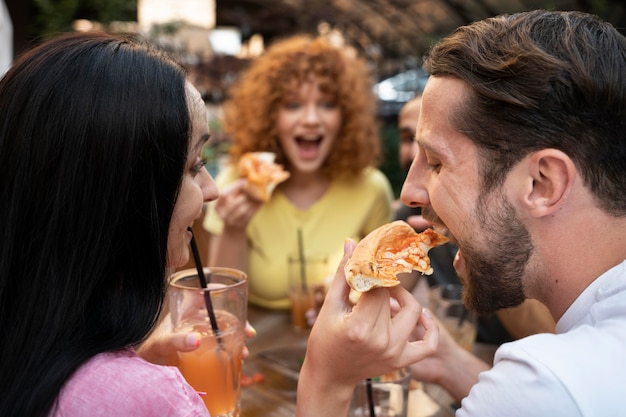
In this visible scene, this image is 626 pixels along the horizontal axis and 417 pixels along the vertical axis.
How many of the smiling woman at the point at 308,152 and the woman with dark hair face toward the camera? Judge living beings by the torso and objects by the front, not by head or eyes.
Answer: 1

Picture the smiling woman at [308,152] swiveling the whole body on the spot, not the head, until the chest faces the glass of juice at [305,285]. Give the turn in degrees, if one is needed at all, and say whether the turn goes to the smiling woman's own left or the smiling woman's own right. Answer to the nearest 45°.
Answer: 0° — they already face it

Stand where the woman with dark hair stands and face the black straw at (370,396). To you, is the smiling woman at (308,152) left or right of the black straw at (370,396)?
left

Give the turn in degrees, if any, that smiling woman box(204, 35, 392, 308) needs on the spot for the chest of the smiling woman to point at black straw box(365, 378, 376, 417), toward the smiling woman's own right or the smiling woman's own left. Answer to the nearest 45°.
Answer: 0° — they already face it

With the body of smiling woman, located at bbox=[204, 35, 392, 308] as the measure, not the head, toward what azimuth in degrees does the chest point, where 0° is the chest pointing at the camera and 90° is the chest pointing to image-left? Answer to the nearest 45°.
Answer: approximately 0°

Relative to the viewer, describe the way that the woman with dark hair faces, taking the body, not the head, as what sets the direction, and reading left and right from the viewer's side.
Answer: facing away from the viewer and to the right of the viewer

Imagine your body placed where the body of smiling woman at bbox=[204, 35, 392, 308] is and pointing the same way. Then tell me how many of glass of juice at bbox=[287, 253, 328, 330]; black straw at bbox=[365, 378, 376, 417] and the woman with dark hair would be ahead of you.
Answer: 3

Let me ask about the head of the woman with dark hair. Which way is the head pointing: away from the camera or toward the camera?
away from the camera
